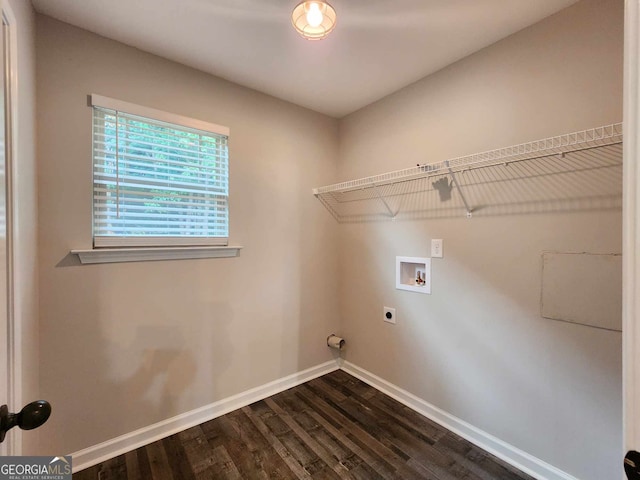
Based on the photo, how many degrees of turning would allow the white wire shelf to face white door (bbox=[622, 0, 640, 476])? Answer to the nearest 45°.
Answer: approximately 45° to its left

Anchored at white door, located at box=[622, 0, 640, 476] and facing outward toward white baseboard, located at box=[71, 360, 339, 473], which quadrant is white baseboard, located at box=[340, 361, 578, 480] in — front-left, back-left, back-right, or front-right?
front-right

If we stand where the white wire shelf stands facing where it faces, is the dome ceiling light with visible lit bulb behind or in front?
in front

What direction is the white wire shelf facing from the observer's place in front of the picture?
facing the viewer and to the left of the viewer

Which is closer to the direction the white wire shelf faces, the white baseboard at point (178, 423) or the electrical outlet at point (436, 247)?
the white baseboard

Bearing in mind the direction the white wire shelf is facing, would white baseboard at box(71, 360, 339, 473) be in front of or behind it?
in front
